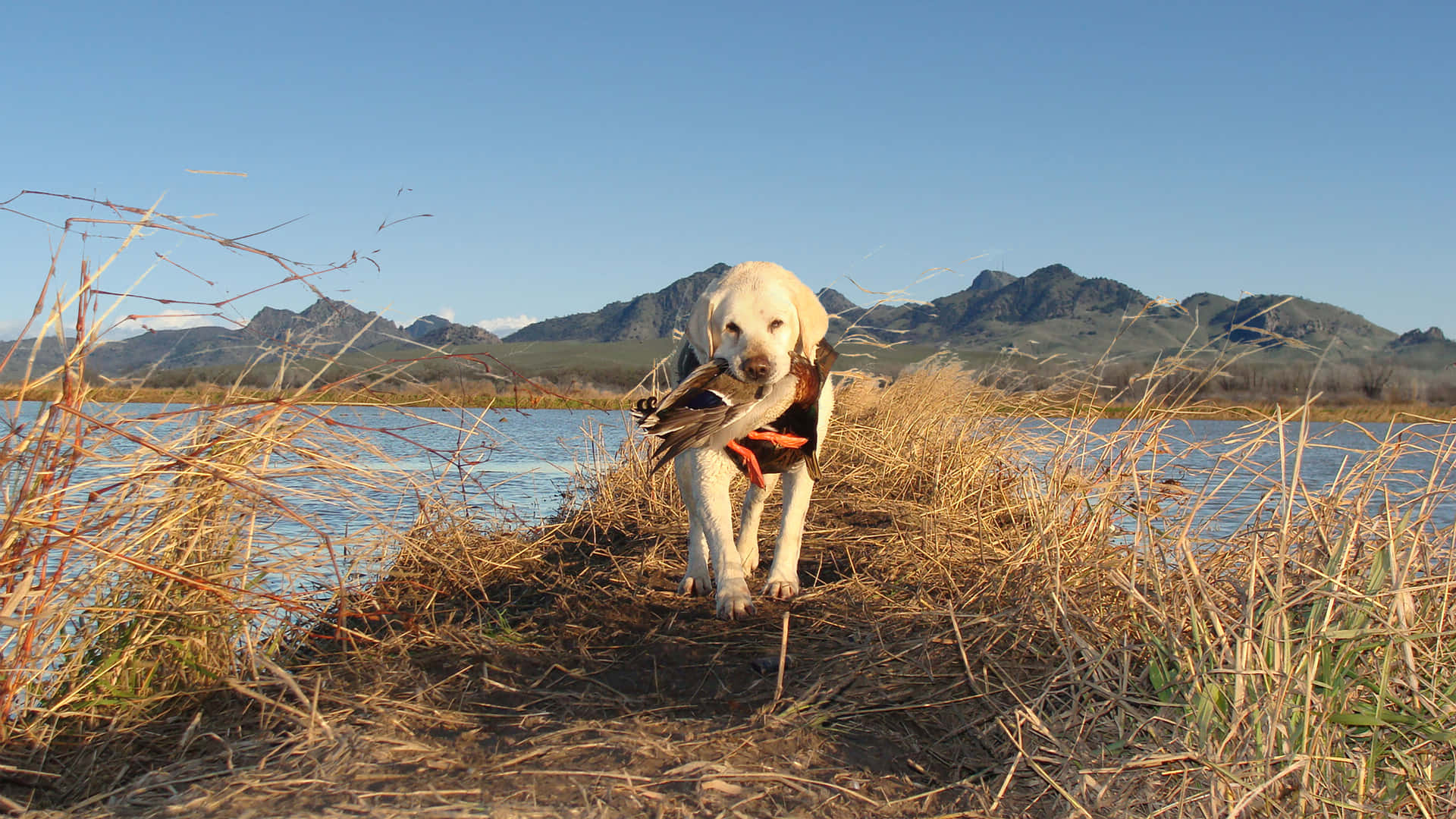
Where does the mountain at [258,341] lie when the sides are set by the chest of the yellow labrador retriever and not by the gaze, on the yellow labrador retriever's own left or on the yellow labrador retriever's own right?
on the yellow labrador retriever's own right

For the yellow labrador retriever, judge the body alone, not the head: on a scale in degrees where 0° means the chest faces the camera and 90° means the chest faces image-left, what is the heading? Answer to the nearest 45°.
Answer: approximately 0°
